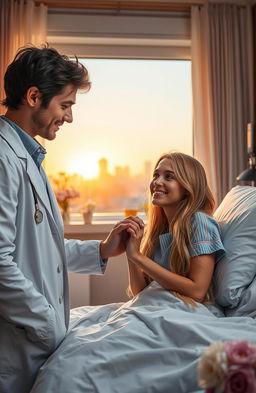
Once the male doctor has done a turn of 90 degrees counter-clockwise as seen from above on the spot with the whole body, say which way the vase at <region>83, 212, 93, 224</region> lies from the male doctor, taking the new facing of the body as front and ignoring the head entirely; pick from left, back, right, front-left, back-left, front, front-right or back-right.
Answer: front

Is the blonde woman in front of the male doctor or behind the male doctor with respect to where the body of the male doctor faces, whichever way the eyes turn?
in front

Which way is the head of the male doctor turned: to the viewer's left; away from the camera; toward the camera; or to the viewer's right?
to the viewer's right

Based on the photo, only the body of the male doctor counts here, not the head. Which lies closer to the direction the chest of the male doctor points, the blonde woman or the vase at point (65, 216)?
the blonde woman

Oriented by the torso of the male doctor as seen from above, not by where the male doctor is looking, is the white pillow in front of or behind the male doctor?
in front

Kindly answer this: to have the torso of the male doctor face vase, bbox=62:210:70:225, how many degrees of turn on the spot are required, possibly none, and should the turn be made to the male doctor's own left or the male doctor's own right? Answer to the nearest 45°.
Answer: approximately 90° to the male doctor's own left

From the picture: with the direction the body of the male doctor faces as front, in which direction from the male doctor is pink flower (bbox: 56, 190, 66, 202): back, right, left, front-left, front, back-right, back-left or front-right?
left

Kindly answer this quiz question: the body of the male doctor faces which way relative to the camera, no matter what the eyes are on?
to the viewer's right
